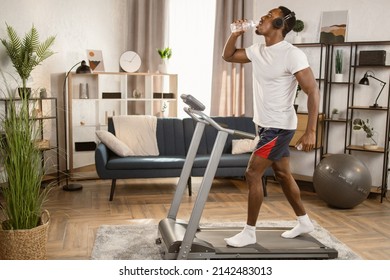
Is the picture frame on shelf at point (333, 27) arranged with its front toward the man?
yes

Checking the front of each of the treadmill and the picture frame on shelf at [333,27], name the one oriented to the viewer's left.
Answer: the treadmill

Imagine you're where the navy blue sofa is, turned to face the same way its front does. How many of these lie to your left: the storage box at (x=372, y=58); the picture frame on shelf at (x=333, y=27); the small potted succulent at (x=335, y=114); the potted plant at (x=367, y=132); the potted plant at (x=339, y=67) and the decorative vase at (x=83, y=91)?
5

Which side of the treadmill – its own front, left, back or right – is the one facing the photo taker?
left

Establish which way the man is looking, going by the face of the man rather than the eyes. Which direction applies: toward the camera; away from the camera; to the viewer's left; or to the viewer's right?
to the viewer's left

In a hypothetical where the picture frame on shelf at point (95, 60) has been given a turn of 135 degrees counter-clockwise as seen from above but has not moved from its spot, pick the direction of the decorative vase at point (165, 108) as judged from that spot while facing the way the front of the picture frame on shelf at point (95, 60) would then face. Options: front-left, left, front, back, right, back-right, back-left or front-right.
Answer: front-right

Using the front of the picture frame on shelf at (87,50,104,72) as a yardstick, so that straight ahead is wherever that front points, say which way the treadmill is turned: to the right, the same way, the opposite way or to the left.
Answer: to the right

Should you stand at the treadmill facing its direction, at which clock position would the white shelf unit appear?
The white shelf unit is roughly at 2 o'clock from the treadmill.

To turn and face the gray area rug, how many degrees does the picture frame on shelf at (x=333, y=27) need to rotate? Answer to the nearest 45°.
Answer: approximately 45° to its right
